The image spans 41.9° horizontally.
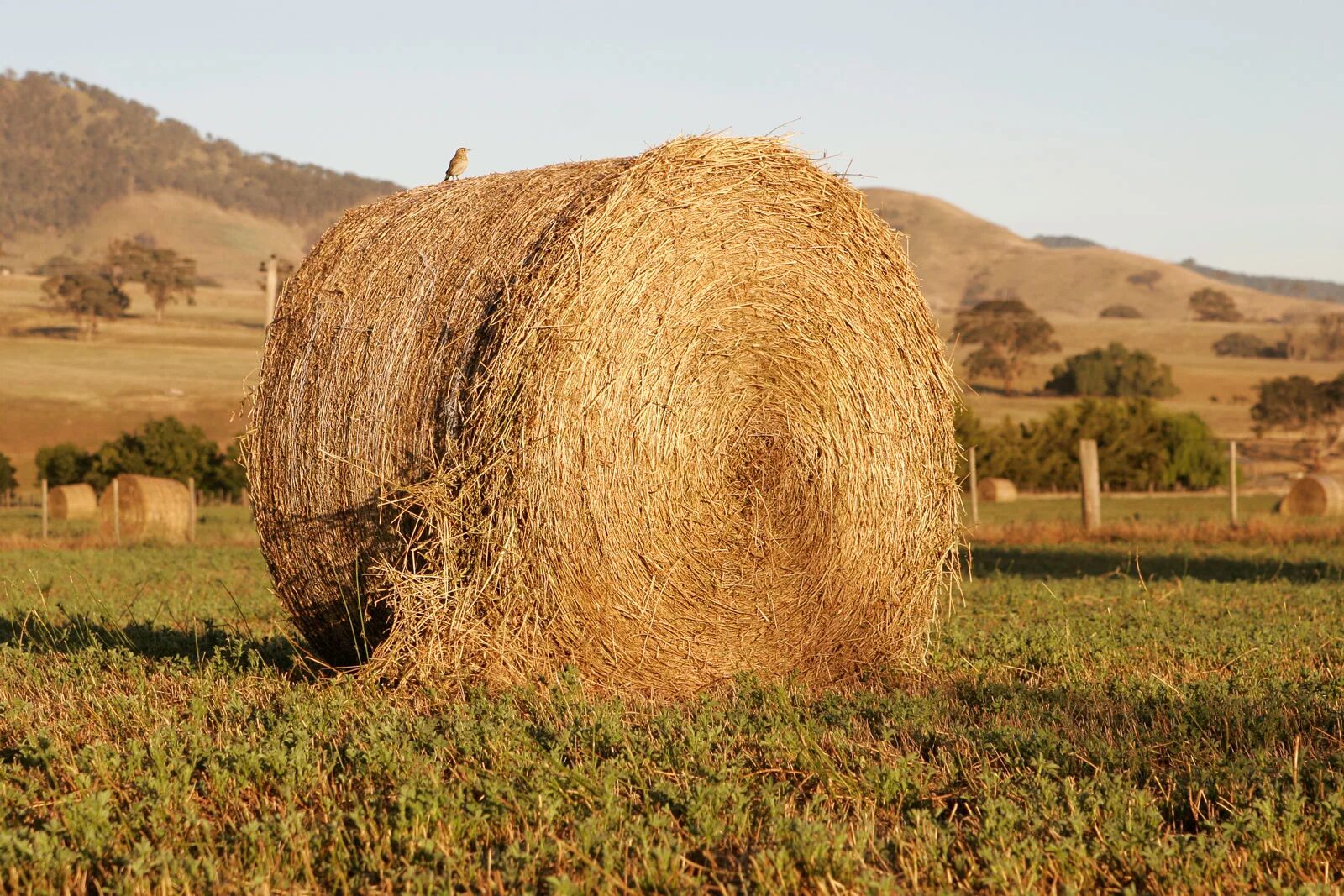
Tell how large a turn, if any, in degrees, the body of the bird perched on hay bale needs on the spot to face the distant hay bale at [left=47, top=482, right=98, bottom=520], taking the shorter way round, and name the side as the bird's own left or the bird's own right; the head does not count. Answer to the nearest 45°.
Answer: approximately 90° to the bird's own left

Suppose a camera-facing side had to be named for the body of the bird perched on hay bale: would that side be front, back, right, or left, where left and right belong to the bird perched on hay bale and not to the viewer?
right

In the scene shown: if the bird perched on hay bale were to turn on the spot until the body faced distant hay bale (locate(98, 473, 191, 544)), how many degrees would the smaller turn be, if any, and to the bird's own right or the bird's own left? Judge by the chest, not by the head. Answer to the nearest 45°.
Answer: approximately 90° to the bird's own left

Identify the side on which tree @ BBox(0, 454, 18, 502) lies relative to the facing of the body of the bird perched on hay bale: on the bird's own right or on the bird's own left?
on the bird's own left

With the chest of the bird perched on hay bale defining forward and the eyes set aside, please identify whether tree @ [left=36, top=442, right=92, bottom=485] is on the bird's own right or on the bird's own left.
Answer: on the bird's own left

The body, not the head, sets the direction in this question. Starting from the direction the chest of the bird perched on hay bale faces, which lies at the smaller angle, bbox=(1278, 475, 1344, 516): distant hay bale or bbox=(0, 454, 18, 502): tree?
the distant hay bale

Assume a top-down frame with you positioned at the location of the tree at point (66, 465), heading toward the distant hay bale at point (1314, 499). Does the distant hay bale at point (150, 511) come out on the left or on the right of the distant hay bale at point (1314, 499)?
right
